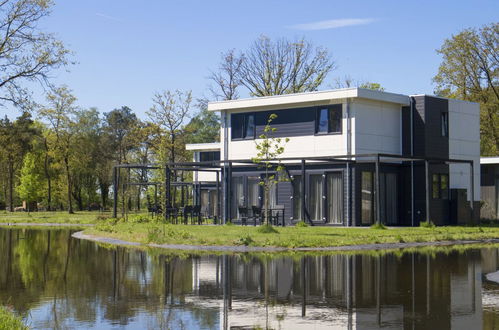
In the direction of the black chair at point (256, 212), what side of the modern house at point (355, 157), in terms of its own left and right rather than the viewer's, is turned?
front

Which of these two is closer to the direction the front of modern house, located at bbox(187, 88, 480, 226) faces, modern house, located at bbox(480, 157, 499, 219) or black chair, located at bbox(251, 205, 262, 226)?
the black chair

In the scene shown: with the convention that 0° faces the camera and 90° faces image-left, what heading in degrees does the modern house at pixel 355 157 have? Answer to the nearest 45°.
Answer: approximately 45°

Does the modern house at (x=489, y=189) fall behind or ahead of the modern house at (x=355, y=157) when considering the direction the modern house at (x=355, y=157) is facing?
behind
